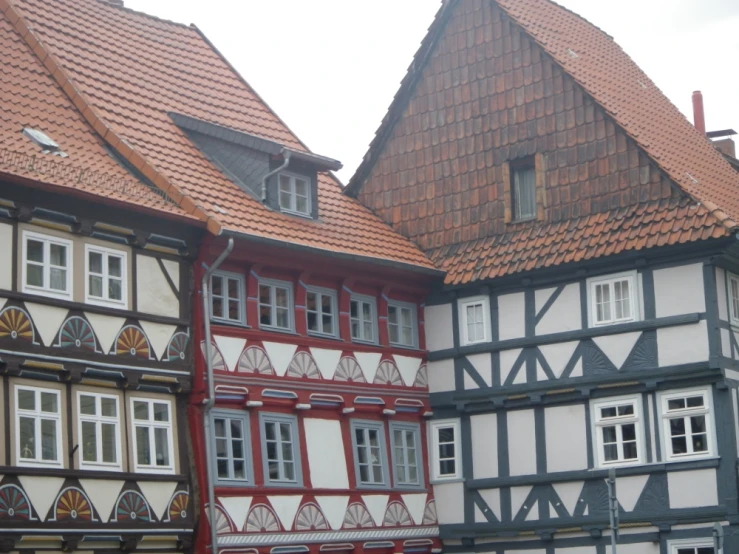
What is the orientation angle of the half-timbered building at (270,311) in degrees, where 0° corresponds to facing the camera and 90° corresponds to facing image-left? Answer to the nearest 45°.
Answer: approximately 315°

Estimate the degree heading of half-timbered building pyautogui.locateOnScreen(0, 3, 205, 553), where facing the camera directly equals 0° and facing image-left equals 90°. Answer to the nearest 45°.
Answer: approximately 315°

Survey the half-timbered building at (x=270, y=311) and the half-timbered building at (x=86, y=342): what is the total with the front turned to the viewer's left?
0

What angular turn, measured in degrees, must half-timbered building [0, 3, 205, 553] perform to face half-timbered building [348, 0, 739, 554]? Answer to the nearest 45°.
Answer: approximately 90° to its left
